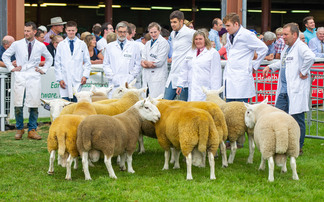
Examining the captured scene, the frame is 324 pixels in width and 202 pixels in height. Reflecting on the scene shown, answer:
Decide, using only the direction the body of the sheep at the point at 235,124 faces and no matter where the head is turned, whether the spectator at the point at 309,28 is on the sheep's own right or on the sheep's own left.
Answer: on the sheep's own right

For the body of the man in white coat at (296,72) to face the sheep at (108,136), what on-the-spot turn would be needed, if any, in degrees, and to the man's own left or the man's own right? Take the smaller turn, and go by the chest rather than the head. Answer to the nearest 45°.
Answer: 0° — they already face it

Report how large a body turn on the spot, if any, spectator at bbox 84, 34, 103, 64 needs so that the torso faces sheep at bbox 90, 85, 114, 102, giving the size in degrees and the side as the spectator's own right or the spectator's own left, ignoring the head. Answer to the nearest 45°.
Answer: approximately 45° to the spectator's own right

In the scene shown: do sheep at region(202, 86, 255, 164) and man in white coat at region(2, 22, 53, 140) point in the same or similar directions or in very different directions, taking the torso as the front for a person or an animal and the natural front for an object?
very different directions

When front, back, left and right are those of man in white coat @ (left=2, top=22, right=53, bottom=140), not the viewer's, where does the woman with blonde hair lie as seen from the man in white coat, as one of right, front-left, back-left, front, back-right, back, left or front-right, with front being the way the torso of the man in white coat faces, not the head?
front-left

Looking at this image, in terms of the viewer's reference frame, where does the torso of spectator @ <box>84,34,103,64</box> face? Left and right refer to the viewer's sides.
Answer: facing the viewer and to the right of the viewer

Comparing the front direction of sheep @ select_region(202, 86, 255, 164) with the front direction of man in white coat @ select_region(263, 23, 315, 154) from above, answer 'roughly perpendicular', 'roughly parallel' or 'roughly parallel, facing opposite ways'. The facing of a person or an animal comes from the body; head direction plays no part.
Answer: roughly perpendicular

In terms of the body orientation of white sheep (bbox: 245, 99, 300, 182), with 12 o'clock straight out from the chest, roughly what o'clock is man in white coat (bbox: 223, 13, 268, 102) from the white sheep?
The man in white coat is roughly at 1 o'clock from the white sheep.

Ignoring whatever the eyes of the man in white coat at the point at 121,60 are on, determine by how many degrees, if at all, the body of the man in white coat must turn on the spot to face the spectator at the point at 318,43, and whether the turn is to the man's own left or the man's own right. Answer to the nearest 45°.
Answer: approximately 135° to the man's own left

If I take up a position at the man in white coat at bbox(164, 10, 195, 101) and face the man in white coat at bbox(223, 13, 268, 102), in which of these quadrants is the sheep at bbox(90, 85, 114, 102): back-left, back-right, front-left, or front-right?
back-right

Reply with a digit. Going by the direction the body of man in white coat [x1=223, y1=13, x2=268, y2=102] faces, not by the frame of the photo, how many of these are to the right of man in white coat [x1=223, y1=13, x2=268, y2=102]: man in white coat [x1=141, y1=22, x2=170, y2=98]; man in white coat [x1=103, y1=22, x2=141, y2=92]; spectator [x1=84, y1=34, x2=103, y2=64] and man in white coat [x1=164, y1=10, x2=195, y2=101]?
4

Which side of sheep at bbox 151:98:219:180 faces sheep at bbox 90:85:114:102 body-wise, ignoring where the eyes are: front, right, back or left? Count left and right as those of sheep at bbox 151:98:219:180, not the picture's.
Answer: front
